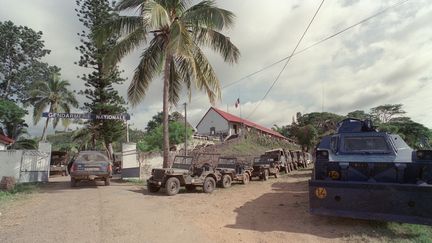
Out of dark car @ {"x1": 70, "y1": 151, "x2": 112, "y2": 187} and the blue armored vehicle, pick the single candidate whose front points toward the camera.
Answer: the blue armored vehicle

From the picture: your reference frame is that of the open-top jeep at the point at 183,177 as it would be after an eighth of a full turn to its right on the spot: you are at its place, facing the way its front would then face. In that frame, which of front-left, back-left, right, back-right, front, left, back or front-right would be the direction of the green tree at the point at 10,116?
front-right

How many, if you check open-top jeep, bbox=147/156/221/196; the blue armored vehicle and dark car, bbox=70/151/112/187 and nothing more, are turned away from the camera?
1

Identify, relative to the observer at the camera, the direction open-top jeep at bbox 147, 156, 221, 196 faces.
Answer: facing the viewer and to the left of the viewer

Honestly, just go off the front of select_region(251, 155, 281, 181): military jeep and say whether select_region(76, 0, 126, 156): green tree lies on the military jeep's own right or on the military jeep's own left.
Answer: on the military jeep's own right

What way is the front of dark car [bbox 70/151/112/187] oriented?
away from the camera

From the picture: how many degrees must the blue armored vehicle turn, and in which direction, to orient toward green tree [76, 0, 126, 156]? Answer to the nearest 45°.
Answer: approximately 135° to its right

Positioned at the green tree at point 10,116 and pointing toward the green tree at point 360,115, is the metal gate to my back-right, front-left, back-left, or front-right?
front-right

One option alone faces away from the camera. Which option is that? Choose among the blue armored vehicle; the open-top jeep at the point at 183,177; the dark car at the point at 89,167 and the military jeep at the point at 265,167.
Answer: the dark car

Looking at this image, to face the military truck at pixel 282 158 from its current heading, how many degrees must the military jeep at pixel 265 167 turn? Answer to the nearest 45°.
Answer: approximately 135° to its right

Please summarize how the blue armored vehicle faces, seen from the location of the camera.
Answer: facing the viewer
